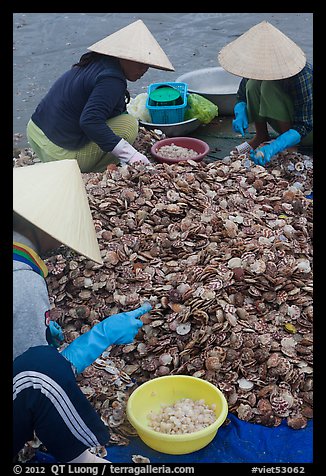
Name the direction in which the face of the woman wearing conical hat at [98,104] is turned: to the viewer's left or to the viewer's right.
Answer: to the viewer's right

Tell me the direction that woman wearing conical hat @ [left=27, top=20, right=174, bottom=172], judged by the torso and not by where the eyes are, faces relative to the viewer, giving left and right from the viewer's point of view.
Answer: facing to the right of the viewer

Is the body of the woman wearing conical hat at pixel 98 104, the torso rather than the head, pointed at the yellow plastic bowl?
no

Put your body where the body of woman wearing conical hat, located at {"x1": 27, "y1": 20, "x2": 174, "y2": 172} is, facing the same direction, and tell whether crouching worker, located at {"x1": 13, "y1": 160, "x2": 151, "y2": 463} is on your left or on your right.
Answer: on your right

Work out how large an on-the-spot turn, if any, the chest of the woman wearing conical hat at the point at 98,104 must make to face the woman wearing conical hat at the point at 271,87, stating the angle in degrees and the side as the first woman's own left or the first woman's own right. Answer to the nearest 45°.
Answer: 0° — they already face them

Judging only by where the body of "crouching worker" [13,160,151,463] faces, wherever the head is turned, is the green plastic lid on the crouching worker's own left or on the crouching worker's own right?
on the crouching worker's own left

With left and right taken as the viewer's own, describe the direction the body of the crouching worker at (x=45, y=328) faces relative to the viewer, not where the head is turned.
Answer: facing to the right of the viewer

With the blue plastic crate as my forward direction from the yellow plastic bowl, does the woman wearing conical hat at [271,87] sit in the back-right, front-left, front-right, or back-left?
front-right
